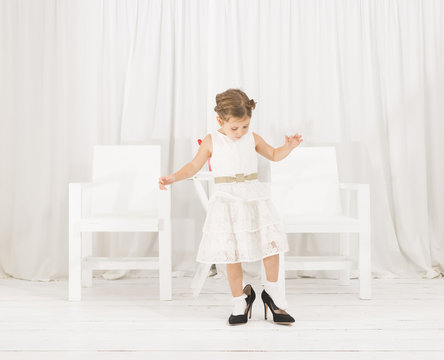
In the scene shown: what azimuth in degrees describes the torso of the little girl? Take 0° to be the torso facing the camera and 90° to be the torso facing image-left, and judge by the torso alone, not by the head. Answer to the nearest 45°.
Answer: approximately 0°

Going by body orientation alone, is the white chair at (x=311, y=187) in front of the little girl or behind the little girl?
behind
